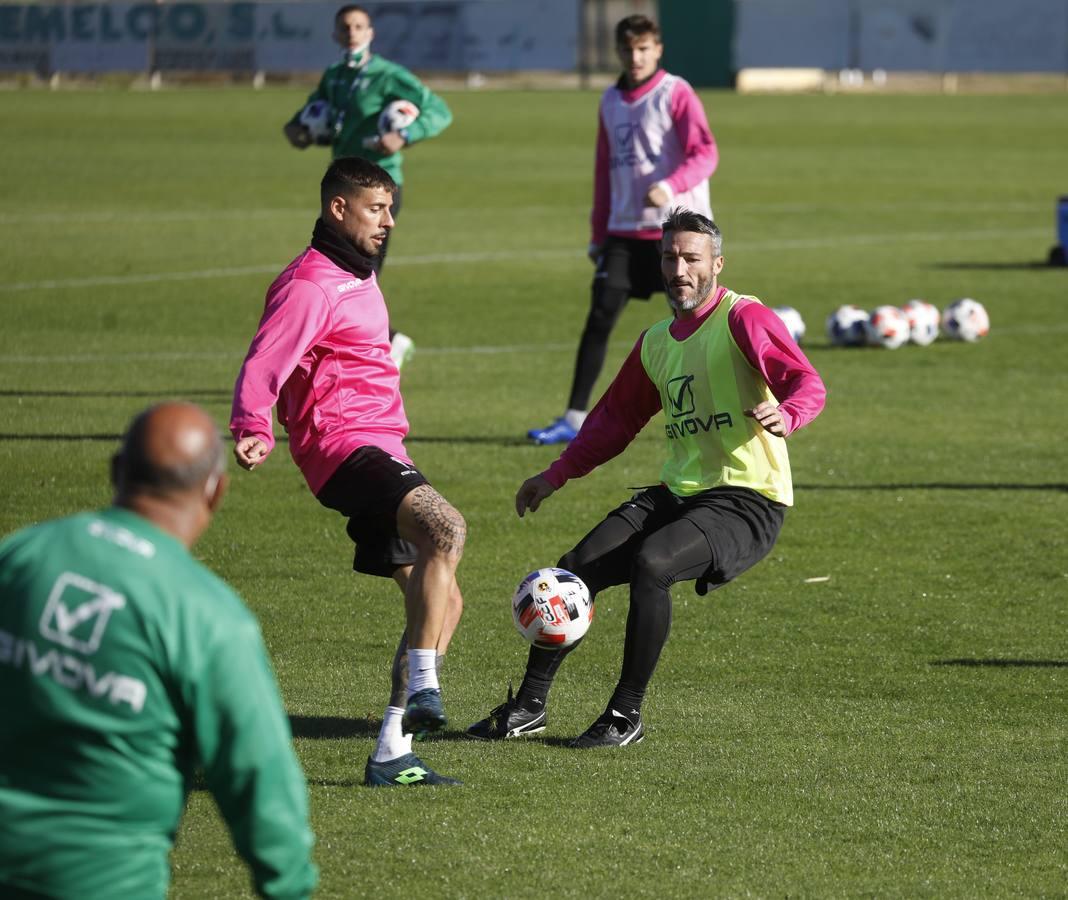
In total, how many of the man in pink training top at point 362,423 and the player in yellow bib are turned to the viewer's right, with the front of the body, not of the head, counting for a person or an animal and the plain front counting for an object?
1

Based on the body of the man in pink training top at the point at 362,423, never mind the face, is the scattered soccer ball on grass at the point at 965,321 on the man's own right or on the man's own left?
on the man's own left

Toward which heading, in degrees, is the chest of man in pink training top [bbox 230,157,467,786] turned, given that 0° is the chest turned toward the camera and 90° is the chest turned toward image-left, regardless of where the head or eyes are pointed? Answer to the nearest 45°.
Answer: approximately 270°

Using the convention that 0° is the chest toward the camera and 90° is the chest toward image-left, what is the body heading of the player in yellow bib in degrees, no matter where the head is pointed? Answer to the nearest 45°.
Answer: approximately 45°

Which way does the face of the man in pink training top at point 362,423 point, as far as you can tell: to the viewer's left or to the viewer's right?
to the viewer's right

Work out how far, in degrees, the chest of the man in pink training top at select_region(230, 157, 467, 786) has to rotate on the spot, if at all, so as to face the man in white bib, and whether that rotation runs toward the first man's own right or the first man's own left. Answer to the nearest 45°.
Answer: approximately 90° to the first man's own left

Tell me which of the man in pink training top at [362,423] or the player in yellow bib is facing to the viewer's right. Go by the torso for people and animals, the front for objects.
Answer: the man in pink training top

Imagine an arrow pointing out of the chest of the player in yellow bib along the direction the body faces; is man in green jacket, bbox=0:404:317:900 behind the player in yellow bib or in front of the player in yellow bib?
in front

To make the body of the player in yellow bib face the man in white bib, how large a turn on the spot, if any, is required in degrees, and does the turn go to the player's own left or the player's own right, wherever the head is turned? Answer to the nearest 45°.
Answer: approximately 135° to the player's own right

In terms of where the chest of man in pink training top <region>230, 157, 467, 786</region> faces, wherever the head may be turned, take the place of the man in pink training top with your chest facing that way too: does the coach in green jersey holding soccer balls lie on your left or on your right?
on your left
